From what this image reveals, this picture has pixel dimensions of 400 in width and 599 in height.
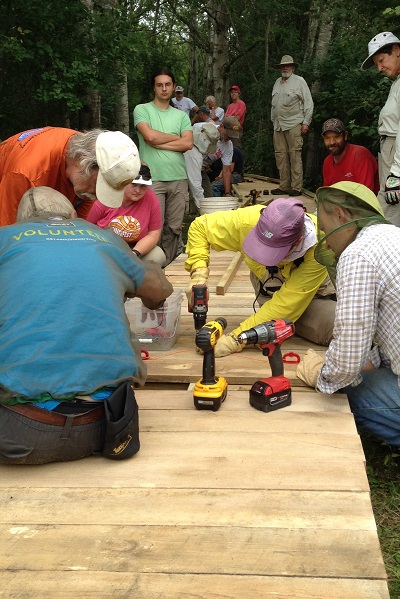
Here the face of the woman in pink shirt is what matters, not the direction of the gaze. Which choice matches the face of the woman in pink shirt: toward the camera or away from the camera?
toward the camera

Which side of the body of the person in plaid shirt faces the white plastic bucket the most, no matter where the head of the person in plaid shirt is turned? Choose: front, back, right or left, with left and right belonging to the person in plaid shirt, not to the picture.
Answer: right

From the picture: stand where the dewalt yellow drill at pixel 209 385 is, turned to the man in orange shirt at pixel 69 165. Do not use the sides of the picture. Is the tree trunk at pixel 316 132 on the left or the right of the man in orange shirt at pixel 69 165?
right

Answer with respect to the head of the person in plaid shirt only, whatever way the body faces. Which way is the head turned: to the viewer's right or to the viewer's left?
to the viewer's left

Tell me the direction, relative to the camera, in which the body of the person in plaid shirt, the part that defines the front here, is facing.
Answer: to the viewer's left

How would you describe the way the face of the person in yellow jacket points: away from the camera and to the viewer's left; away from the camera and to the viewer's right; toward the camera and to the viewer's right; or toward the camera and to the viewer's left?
toward the camera and to the viewer's left

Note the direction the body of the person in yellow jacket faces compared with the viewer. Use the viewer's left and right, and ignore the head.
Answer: facing the viewer and to the left of the viewer
